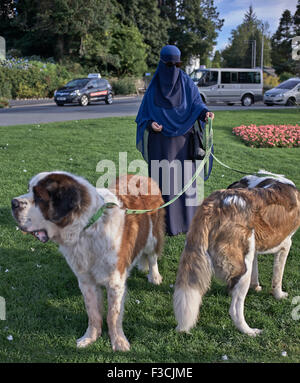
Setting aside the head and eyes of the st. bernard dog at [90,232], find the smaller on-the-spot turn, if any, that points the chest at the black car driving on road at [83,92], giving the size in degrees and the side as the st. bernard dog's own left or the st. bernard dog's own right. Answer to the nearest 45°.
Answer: approximately 135° to the st. bernard dog's own right

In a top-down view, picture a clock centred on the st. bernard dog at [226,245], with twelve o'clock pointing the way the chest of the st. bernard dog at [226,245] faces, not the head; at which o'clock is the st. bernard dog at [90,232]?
the st. bernard dog at [90,232] is roughly at 7 o'clock from the st. bernard dog at [226,245].

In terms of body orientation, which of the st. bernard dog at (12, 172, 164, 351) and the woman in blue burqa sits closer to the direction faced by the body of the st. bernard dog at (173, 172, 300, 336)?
the woman in blue burqa

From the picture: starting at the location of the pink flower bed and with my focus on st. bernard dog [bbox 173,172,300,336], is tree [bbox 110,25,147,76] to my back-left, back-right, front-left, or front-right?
back-right

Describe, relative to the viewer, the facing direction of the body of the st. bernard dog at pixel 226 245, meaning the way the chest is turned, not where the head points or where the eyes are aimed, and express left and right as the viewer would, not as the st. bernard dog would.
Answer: facing away from the viewer and to the right of the viewer

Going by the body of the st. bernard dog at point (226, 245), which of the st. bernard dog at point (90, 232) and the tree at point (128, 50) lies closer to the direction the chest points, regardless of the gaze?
the tree

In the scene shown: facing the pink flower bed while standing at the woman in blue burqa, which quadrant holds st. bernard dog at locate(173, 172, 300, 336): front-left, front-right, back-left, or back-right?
back-right

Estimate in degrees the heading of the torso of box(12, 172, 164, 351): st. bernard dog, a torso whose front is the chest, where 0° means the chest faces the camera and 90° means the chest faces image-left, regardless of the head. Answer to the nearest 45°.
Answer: approximately 45°

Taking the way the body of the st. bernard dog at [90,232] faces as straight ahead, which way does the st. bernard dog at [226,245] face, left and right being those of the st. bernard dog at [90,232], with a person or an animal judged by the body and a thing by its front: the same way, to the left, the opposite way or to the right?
the opposite way

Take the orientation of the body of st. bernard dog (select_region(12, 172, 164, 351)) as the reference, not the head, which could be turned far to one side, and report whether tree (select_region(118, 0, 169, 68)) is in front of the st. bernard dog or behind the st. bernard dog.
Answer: behind

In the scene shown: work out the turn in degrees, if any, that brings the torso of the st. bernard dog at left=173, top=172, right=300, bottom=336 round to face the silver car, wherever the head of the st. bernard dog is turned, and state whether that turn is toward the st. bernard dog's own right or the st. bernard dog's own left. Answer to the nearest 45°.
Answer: approximately 45° to the st. bernard dog's own left
